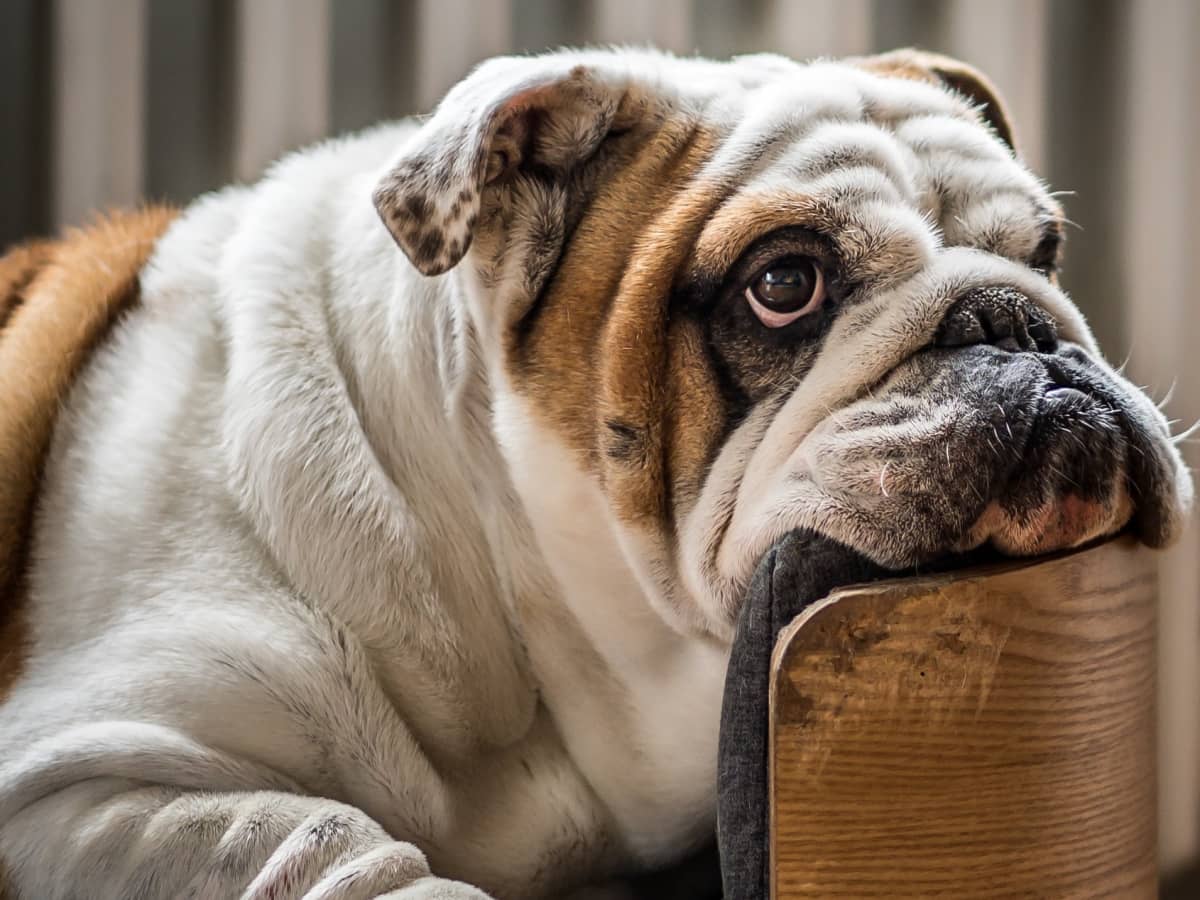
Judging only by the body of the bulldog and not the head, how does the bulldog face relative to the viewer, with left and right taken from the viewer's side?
facing the viewer and to the right of the viewer
